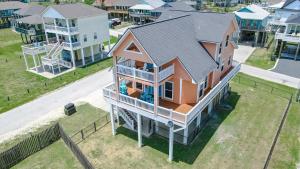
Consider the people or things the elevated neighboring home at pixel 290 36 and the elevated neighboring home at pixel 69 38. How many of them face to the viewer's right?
0

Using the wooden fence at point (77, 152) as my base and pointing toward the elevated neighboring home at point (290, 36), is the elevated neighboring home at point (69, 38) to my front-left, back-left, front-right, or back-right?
front-left

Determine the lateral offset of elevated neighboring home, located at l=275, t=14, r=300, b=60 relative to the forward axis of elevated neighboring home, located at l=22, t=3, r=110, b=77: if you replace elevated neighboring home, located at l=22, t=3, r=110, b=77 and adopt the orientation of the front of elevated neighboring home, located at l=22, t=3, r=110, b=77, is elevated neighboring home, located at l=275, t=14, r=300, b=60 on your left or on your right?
on your left

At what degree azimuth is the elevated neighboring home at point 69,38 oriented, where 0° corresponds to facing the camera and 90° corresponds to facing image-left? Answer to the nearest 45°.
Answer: approximately 45°

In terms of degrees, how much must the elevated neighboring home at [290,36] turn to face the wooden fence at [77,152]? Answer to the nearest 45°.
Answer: approximately 45° to its left

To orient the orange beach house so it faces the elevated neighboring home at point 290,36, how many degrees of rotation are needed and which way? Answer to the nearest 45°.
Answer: approximately 180°

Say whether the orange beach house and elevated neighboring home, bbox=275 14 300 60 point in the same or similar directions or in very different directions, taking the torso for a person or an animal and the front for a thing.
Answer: same or similar directions

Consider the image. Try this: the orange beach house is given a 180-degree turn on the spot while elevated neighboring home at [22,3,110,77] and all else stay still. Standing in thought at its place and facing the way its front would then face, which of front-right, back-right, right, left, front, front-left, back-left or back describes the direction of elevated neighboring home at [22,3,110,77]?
left

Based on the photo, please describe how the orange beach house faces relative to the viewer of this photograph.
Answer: facing the viewer and to the left of the viewer

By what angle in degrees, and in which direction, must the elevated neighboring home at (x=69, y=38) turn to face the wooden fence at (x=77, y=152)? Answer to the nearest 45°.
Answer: approximately 45° to its left

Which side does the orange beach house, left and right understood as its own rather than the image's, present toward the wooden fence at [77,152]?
front

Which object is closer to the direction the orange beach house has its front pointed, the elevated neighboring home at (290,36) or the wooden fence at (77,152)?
the wooden fence

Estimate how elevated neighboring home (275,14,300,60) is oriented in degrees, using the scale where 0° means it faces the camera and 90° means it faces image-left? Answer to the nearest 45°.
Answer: approximately 45°

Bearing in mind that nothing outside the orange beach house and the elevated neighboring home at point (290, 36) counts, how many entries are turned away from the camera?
0
